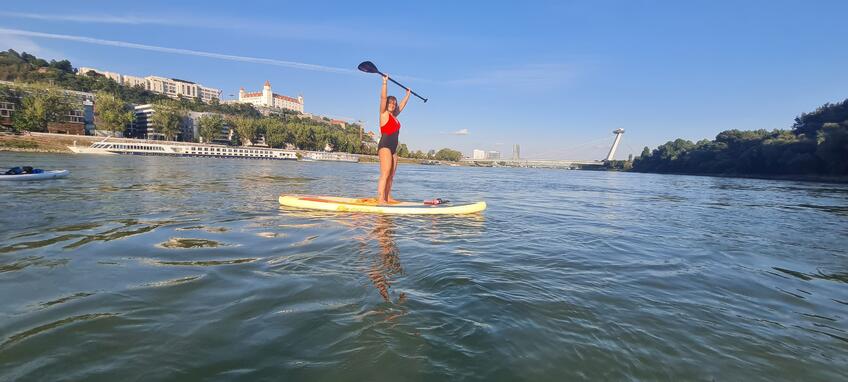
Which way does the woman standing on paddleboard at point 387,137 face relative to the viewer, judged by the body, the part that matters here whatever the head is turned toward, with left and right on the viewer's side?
facing the viewer and to the right of the viewer

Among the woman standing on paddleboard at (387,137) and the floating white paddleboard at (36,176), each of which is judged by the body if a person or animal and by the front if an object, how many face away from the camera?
0

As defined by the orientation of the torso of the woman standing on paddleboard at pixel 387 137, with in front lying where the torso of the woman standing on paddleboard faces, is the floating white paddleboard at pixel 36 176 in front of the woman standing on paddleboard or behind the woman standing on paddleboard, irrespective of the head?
behind

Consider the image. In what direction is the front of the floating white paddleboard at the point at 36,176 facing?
to the viewer's right

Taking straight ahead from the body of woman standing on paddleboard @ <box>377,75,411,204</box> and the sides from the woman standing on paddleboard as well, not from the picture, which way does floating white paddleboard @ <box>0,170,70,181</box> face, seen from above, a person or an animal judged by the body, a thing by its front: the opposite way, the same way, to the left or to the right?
to the left

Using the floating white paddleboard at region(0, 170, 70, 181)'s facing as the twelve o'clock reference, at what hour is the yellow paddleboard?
The yellow paddleboard is roughly at 2 o'clock from the floating white paddleboard.
